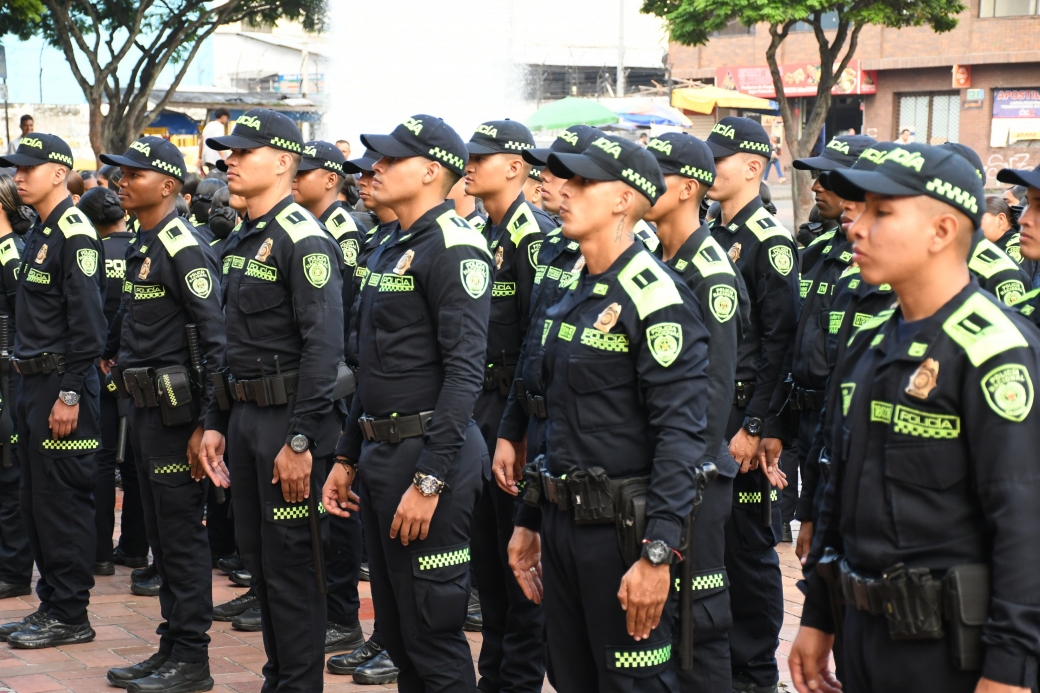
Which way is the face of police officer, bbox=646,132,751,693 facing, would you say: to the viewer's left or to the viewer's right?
to the viewer's left

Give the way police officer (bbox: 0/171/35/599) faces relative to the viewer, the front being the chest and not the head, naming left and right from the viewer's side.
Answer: facing to the left of the viewer

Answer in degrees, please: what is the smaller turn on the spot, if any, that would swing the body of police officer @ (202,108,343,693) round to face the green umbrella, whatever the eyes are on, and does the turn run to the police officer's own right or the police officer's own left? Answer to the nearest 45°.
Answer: approximately 135° to the police officer's own right

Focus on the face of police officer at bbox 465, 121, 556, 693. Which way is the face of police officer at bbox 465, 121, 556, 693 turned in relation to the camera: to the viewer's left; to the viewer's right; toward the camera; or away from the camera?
to the viewer's left
